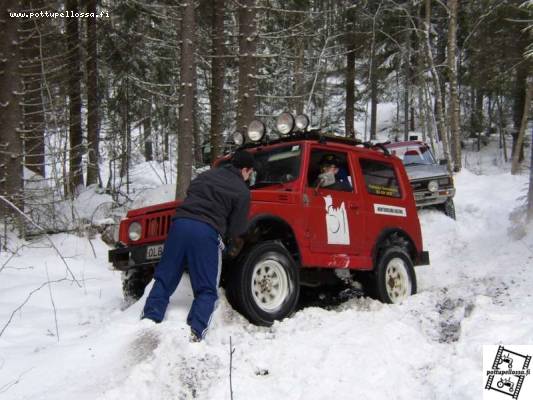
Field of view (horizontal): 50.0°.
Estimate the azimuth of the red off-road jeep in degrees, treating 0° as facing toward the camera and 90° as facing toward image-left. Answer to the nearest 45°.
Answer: approximately 45°

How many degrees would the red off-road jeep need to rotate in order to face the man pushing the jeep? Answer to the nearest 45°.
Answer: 0° — it already faces them

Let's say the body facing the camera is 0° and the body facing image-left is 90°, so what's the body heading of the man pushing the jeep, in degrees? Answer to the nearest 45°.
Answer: approximately 225°

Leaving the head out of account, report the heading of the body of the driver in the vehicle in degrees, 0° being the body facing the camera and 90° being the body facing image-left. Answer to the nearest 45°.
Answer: approximately 45°

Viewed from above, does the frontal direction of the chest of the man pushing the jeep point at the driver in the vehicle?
yes

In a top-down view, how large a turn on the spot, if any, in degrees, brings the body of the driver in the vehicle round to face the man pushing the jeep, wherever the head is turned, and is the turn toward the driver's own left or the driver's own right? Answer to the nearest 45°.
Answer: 0° — they already face them
